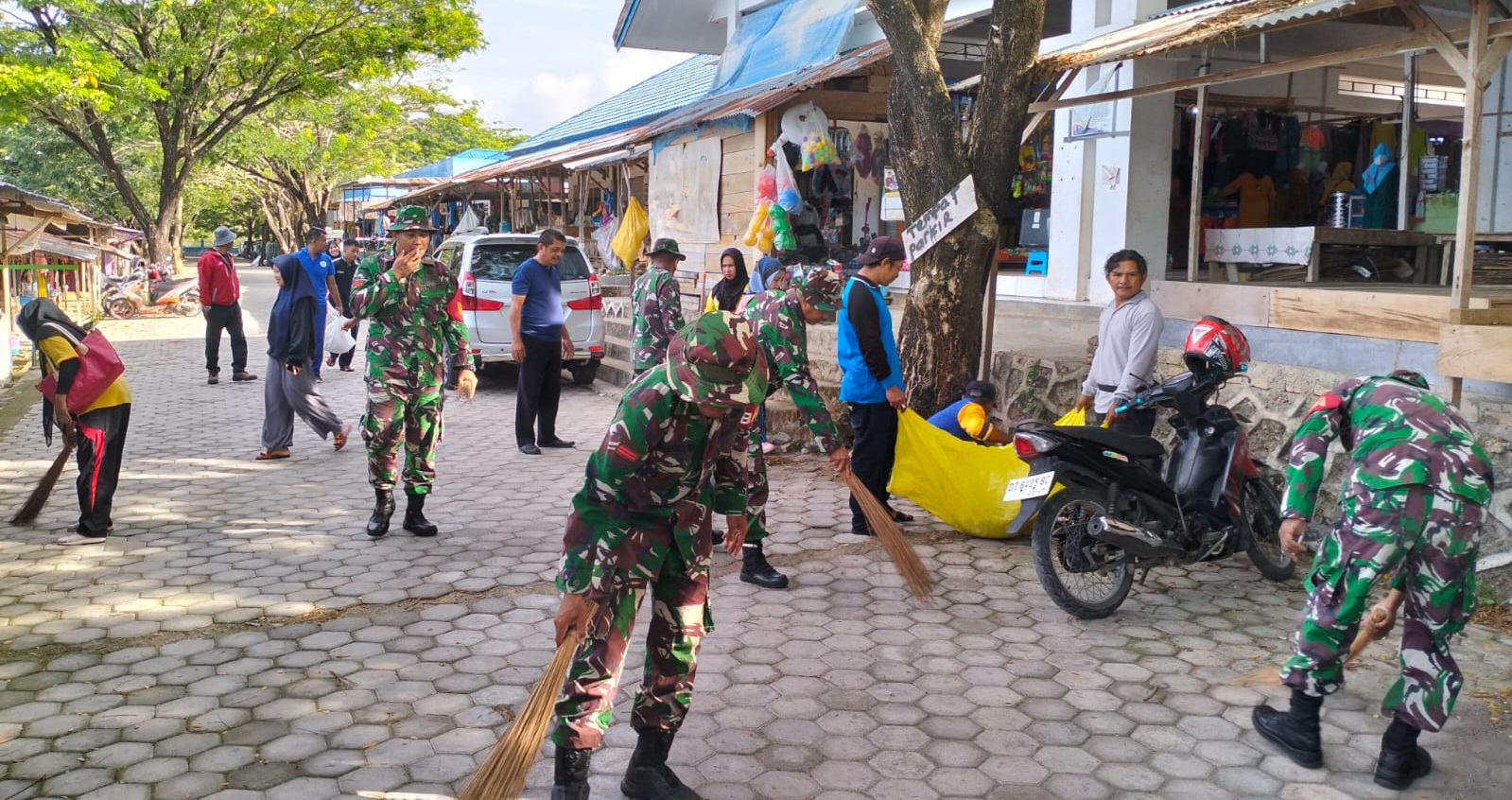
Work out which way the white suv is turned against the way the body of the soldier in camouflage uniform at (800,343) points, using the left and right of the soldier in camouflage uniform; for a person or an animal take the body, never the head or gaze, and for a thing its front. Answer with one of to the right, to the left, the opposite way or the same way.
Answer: to the left

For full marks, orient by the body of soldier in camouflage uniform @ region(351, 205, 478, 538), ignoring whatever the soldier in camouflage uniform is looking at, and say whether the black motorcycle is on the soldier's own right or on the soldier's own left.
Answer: on the soldier's own left

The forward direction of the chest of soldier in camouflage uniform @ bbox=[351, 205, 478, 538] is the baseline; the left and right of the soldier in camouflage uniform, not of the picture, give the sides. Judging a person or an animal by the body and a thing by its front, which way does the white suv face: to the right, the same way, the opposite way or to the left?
the opposite way

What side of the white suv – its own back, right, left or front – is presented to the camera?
back

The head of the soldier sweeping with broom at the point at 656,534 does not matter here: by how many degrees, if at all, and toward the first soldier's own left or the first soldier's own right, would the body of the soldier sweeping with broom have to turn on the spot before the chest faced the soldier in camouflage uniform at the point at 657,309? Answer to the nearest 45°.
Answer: approximately 135° to the first soldier's own left

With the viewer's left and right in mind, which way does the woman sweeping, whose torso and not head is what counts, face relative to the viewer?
facing to the left of the viewer

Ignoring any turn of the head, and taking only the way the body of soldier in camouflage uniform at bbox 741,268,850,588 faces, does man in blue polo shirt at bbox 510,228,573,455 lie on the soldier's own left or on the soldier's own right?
on the soldier's own left

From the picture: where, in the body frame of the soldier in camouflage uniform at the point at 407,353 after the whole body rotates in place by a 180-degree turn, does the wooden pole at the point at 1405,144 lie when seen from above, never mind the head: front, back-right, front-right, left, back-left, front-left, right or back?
right

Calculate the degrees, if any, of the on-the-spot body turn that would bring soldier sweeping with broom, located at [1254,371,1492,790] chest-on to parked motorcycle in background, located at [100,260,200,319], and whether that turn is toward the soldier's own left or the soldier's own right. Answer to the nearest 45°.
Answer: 0° — they already face it

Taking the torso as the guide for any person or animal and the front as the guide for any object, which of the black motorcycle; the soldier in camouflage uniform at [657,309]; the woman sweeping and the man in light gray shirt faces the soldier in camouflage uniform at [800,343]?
the man in light gray shirt

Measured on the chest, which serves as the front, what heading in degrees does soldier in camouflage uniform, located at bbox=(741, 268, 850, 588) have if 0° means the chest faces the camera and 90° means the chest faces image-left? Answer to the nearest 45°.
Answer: approximately 270°
